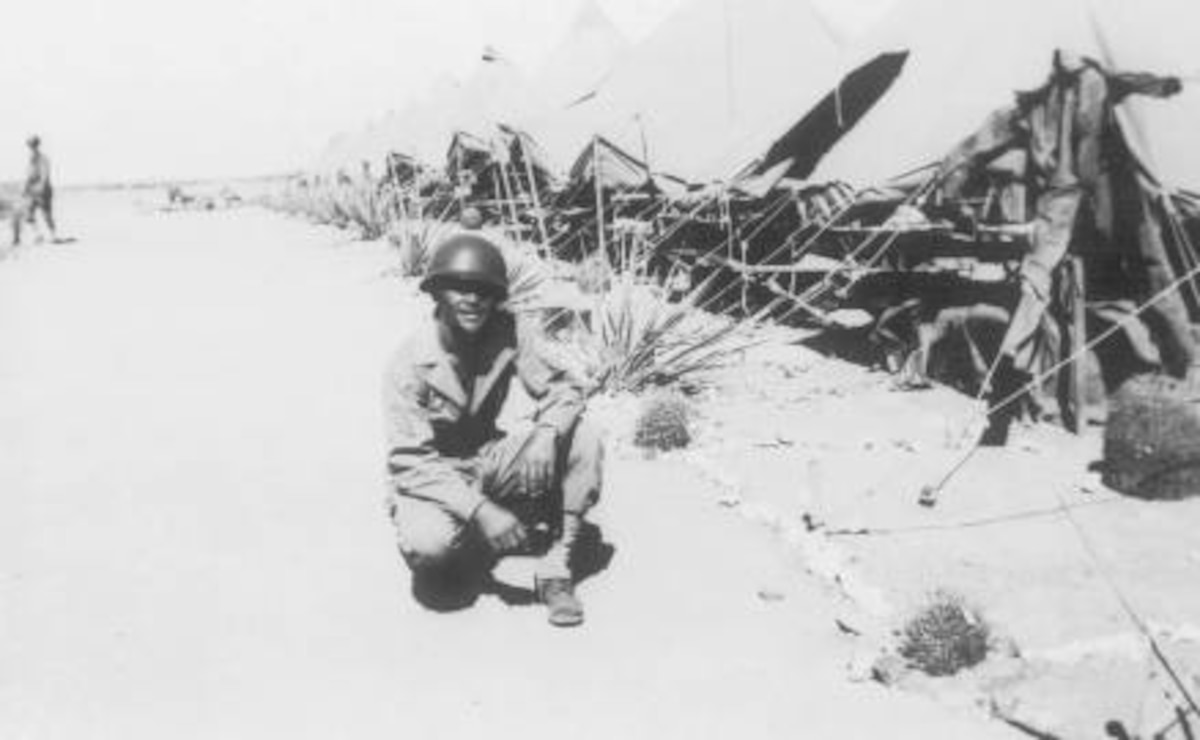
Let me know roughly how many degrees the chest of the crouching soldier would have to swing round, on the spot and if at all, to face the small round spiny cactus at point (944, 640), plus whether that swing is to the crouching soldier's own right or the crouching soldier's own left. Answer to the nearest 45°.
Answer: approximately 45° to the crouching soldier's own left

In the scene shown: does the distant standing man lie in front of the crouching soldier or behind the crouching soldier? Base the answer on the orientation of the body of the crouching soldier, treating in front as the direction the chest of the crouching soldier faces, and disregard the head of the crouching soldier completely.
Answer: behind

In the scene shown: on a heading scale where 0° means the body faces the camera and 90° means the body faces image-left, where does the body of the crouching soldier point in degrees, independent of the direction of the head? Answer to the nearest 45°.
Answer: approximately 0°

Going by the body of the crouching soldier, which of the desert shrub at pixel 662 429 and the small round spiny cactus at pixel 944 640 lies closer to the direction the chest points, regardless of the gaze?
the small round spiny cactus

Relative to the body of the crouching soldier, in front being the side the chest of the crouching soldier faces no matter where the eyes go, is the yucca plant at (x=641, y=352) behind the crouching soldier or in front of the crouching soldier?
behind

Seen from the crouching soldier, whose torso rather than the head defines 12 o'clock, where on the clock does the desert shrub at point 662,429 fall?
The desert shrub is roughly at 7 o'clock from the crouching soldier.

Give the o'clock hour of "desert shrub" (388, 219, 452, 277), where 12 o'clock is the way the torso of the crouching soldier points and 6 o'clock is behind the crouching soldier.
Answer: The desert shrub is roughly at 6 o'clock from the crouching soldier.
